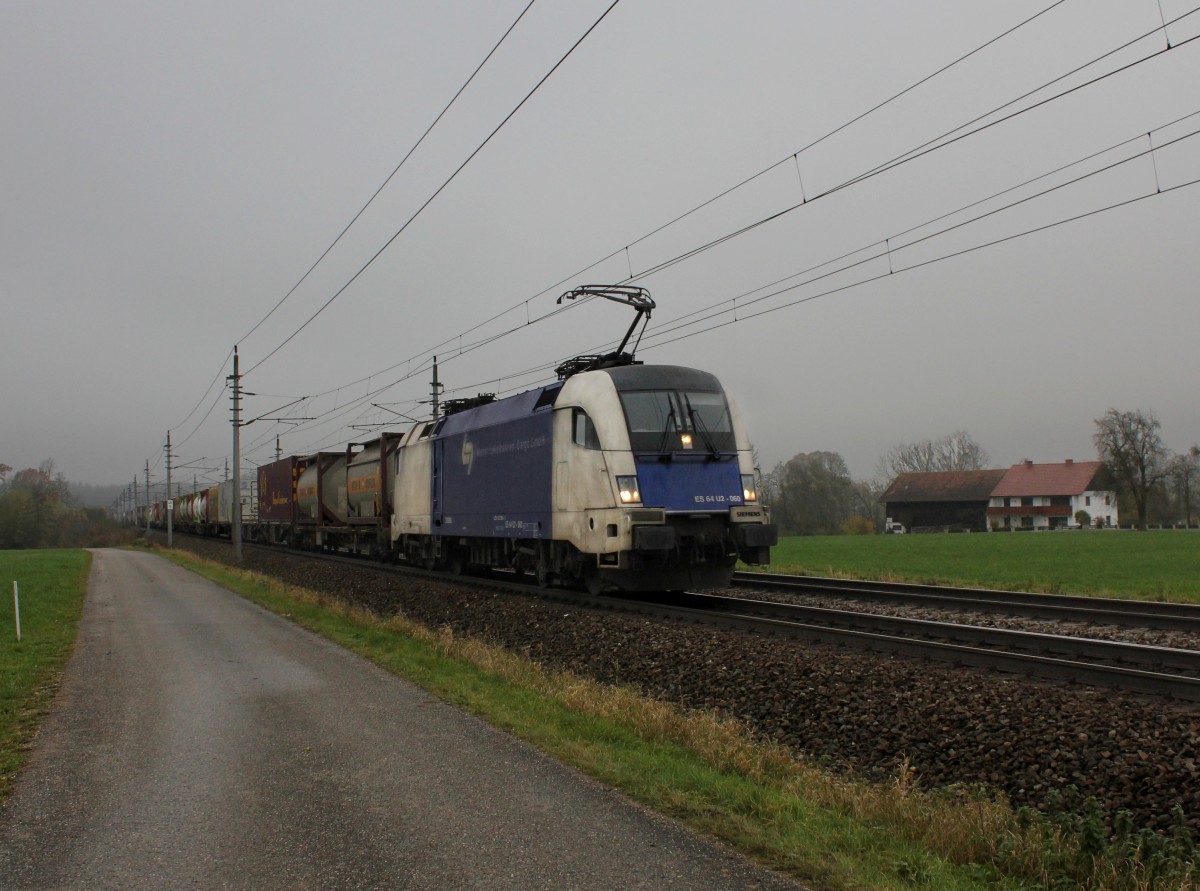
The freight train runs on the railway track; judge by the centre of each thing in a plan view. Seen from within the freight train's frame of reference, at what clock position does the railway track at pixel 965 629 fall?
The railway track is roughly at 12 o'clock from the freight train.

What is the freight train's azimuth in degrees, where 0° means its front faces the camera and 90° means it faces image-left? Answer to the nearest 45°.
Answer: approximately 315°
